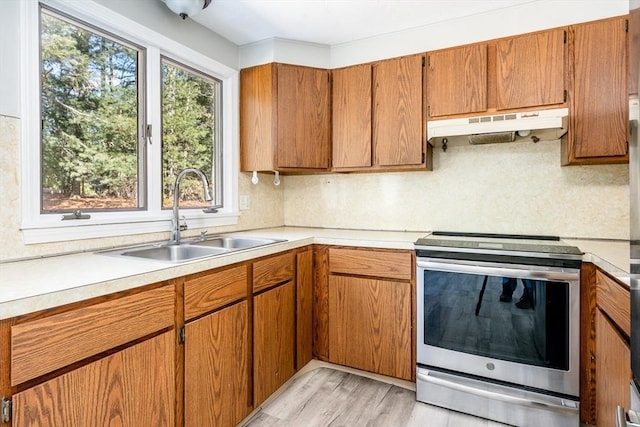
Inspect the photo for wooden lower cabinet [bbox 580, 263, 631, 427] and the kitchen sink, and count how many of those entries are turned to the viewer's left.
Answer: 1

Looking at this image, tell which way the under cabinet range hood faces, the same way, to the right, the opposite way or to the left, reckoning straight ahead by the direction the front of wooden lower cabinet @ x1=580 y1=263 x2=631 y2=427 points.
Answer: to the left

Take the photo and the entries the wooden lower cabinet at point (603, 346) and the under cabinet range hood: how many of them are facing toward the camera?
1

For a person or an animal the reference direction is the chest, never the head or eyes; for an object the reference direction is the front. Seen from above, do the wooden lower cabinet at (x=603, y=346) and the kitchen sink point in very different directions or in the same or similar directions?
very different directions

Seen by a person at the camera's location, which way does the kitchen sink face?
facing the viewer and to the right of the viewer

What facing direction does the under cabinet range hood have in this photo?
toward the camera

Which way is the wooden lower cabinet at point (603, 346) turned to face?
to the viewer's left

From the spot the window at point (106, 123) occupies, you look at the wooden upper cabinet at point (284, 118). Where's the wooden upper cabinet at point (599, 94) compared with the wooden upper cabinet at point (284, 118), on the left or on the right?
right

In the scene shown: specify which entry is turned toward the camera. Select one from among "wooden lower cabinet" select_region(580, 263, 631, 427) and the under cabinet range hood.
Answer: the under cabinet range hood

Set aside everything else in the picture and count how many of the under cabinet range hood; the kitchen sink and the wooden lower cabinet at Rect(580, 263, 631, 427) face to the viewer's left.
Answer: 1

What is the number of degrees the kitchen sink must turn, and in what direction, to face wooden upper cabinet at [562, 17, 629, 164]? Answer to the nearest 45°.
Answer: approximately 45° to its left
